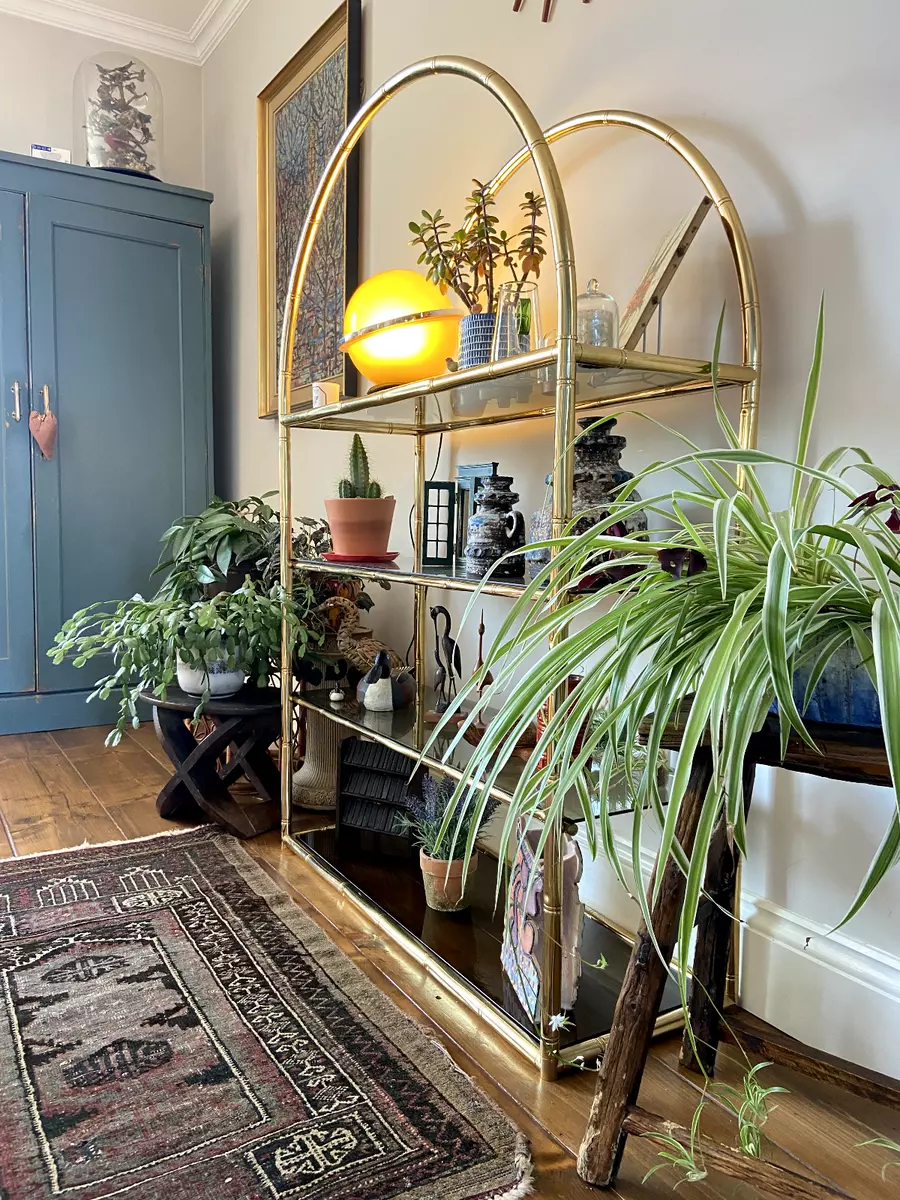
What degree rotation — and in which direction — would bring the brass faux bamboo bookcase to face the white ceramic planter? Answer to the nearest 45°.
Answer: approximately 90° to its right

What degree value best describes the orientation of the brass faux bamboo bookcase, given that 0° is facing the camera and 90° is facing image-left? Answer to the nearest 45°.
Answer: approximately 45°

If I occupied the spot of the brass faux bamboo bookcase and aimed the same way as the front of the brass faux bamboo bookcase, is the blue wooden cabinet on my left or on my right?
on my right
